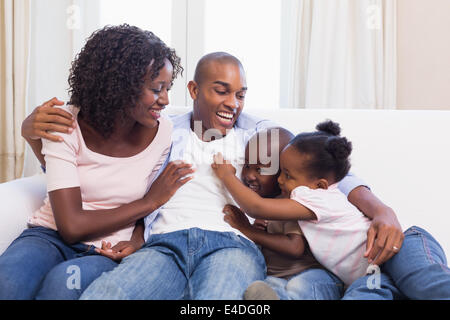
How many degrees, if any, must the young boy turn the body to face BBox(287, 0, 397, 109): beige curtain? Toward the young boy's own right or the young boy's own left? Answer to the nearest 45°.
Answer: approximately 135° to the young boy's own right

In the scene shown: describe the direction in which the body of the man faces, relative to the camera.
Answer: toward the camera

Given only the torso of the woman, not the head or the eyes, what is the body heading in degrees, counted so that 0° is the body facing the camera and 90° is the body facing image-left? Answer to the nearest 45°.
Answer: approximately 315°

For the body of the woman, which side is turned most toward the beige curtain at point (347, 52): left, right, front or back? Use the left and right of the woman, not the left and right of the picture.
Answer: left

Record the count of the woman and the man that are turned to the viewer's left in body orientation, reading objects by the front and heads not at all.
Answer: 0

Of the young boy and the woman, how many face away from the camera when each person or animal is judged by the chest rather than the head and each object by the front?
0
